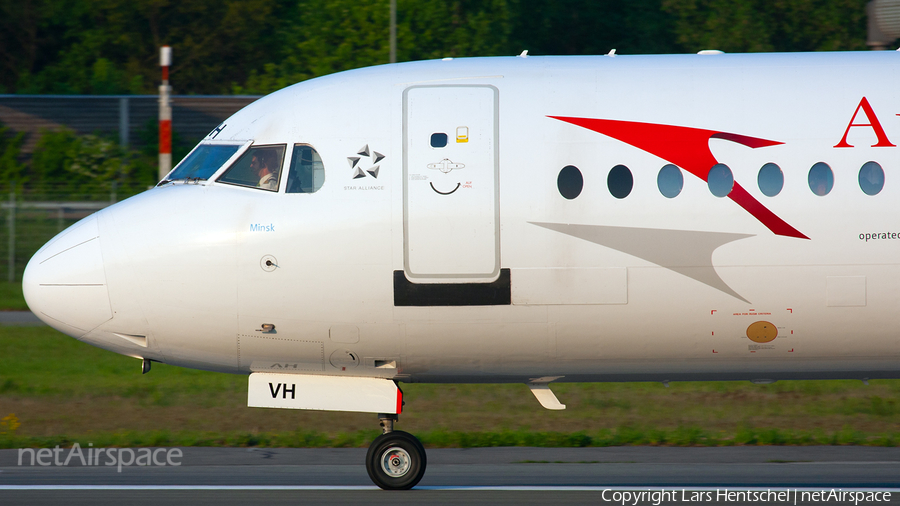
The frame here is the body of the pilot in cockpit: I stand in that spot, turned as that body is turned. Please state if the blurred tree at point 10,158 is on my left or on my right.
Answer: on my right

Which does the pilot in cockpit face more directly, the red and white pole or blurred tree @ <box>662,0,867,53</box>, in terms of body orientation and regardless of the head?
the red and white pole

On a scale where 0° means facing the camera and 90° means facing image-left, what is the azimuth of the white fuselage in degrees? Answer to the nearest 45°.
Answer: approximately 90°

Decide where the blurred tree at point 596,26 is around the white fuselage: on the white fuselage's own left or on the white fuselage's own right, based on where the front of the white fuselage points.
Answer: on the white fuselage's own right

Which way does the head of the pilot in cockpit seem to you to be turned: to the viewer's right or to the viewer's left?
to the viewer's left

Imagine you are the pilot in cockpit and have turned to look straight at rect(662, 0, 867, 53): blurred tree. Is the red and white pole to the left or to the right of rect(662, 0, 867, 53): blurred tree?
left

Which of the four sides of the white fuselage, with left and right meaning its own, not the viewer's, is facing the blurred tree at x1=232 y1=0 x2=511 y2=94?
right

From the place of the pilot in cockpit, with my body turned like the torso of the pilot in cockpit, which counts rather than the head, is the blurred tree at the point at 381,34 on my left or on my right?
on my right

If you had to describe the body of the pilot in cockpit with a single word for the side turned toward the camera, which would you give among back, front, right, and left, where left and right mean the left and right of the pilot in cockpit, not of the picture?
left

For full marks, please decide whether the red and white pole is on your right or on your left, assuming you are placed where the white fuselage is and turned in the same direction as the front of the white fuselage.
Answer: on your right
